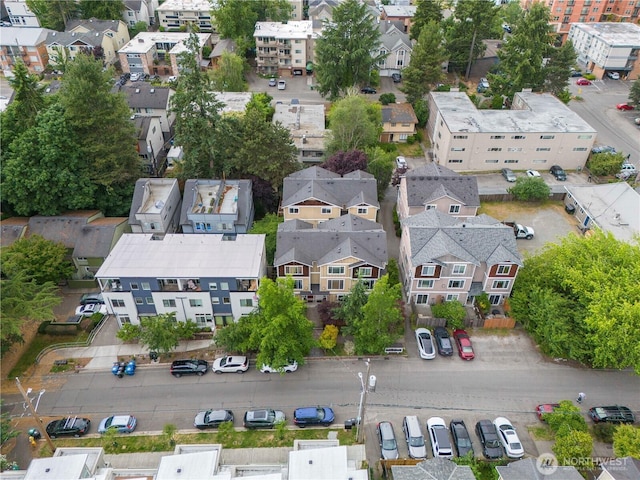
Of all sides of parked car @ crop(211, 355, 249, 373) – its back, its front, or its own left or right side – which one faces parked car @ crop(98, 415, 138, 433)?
front

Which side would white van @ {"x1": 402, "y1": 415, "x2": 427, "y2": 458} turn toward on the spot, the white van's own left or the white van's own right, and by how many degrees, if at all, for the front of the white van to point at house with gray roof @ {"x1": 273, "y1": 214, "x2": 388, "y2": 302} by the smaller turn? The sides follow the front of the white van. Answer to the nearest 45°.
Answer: approximately 135° to the white van's own right

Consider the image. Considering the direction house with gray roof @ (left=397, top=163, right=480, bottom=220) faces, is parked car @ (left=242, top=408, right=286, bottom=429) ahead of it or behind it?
ahead

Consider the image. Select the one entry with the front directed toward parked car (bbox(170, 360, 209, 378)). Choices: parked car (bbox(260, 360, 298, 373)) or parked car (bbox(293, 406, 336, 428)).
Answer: parked car (bbox(260, 360, 298, 373))

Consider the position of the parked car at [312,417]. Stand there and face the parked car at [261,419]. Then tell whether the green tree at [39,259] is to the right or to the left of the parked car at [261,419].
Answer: right

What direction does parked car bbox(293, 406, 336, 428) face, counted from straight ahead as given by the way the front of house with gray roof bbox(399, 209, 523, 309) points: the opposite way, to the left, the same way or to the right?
to the left

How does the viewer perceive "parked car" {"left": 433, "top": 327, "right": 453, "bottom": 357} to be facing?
facing away from the viewer

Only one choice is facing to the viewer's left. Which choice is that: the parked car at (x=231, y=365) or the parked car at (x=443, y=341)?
the parked car at (x=231, y=365)

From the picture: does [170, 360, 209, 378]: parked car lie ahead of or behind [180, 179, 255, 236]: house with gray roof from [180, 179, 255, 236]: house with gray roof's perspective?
ahead

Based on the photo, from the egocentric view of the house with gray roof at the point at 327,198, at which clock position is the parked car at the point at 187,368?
The parked car is roughly at 1 o'clock from the house with gray roof.

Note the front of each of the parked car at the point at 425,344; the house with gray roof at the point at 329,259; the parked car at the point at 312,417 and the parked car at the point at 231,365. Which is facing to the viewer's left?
the parked car at the point at 231,365

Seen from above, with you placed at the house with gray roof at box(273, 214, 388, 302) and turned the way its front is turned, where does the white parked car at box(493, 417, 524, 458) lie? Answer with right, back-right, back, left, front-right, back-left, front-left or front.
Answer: front-left

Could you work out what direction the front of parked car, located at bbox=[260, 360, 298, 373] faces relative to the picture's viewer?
facing to the left of the viewer

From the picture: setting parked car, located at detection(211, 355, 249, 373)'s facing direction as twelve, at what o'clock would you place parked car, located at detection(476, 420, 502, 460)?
parked car, located at detection(476, 420, 502, 460) is roughly at 7 o'clock from parked car, located at detection(211, 355, 249, 373).

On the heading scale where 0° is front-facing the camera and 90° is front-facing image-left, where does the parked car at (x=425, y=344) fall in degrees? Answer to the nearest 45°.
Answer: approximately 180°

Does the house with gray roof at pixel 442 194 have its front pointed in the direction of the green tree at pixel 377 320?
yes
